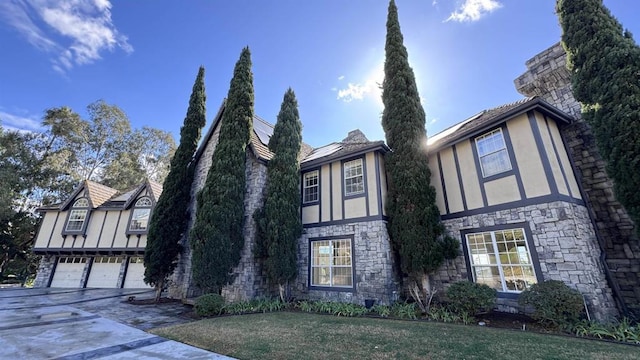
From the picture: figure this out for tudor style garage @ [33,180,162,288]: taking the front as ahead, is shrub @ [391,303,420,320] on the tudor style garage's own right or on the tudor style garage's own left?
on the tudor style garage's own left

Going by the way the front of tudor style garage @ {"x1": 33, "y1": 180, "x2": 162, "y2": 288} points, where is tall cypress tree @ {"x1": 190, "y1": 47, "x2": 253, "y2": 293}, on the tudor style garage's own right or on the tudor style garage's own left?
on the tudor style garage's own left

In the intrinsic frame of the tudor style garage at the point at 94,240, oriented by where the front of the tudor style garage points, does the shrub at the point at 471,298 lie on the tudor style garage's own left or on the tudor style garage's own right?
on the tudor style garage's own left

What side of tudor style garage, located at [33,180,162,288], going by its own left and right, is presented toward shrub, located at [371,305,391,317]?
left

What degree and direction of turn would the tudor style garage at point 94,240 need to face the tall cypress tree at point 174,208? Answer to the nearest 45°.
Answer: approximately 45° to its left

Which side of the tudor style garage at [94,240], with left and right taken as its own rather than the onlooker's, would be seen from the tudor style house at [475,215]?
left

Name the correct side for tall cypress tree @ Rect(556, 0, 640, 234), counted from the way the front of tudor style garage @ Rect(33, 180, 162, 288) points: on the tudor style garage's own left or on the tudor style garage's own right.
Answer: on the tudor style garage's own left

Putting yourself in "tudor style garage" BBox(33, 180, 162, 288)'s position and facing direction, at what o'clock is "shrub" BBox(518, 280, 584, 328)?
The shrub is roughly at 10 o'clock from the tudor style garage.

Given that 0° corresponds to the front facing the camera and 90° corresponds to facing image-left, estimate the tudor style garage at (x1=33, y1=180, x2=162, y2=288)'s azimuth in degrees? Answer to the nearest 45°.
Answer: approximately 45°
